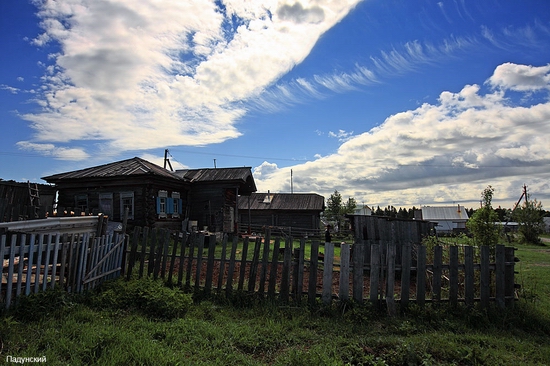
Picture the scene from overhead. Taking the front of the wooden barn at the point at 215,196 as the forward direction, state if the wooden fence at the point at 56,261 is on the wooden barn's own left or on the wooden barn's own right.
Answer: on the wooden barn's own right

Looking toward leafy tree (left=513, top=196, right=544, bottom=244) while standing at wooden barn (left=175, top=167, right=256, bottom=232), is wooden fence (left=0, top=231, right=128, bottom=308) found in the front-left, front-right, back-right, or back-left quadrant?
back-right

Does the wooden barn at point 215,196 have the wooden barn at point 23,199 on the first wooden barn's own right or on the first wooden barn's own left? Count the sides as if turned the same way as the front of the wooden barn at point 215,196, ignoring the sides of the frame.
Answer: on the first wooden barn's own right

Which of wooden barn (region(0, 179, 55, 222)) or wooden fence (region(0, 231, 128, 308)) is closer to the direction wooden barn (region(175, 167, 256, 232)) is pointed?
the wooden fence

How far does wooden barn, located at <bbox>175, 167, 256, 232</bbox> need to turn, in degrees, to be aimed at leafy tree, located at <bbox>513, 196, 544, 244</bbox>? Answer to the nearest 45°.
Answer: approximately 45° to its left

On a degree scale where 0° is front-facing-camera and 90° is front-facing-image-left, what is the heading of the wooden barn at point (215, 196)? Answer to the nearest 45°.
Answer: approximately 315°

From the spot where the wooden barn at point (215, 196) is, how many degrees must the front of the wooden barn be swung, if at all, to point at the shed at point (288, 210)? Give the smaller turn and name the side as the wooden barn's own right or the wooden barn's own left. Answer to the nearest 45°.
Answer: approximately 90° to the wooden barn's own left

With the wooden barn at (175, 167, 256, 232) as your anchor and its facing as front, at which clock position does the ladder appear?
The ladder is roughly at 4 o'clock from the wooden barn.

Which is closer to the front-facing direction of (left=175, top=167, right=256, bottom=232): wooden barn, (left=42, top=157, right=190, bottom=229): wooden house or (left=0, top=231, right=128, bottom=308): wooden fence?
the wooden fence
